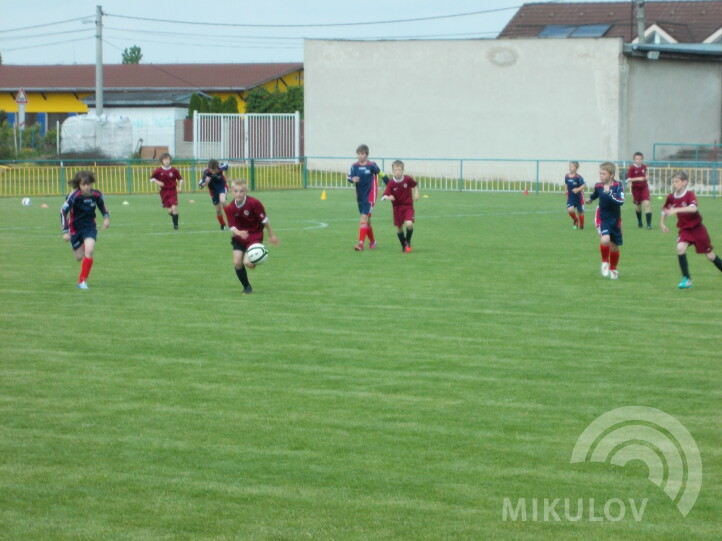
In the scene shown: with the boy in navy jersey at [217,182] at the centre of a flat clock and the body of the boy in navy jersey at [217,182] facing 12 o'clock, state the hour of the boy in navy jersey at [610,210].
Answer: the boy in navy jersey at [610,210] is roughly at 11 o'clock from the boy in navy jersey at [217,182].

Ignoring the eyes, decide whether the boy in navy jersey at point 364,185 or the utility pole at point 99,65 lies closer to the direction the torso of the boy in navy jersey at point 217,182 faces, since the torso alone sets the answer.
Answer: the boy in navy jersey

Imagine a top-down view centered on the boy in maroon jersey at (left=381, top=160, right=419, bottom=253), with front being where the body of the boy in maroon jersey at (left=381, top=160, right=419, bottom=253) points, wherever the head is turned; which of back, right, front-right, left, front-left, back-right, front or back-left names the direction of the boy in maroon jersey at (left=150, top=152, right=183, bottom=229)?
back-right

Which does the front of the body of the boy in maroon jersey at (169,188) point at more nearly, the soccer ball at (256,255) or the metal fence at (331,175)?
the soccer ball

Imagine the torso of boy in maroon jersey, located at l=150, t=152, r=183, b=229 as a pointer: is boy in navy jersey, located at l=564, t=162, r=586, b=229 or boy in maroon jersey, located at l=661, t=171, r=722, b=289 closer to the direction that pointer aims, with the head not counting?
the boy in maroon jersey

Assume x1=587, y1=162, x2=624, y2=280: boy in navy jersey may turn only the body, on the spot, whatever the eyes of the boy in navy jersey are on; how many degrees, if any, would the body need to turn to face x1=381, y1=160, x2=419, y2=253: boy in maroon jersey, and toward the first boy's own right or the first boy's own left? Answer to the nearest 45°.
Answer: approximately 90° to the first boy's own right

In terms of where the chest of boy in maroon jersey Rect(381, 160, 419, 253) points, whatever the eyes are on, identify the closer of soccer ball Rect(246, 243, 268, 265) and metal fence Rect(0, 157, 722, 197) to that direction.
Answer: the soccer ball

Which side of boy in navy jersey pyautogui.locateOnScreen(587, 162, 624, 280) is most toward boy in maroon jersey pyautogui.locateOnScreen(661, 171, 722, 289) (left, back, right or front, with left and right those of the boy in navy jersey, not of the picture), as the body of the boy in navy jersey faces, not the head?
left

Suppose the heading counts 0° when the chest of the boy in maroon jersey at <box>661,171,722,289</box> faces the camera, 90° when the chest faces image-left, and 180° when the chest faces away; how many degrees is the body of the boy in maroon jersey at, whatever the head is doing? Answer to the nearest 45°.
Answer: approximately 45°

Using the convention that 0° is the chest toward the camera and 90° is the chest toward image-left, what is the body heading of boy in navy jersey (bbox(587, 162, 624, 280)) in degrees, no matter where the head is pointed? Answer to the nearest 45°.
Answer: approximately 45°
